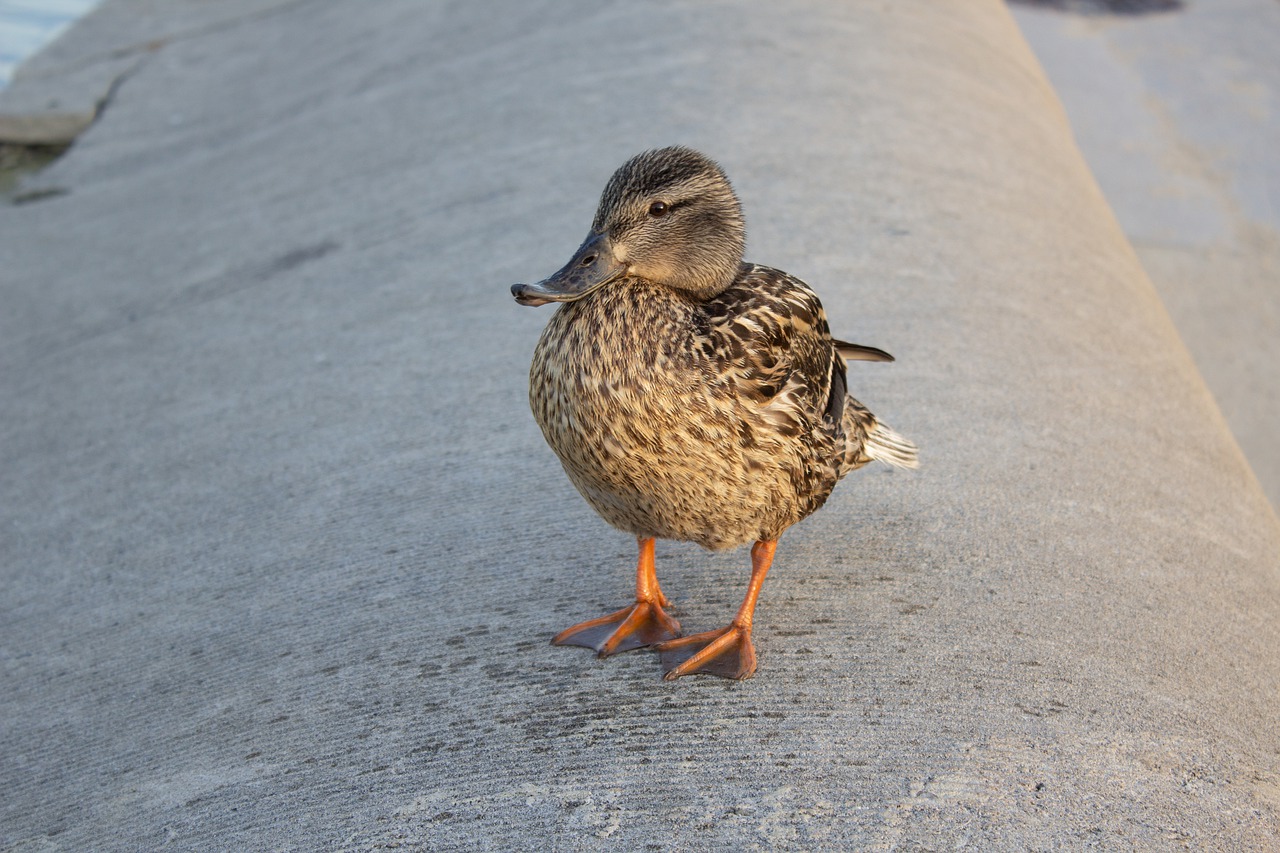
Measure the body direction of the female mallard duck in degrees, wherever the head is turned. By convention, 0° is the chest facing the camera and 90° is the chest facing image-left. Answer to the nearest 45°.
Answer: approximately 45°
